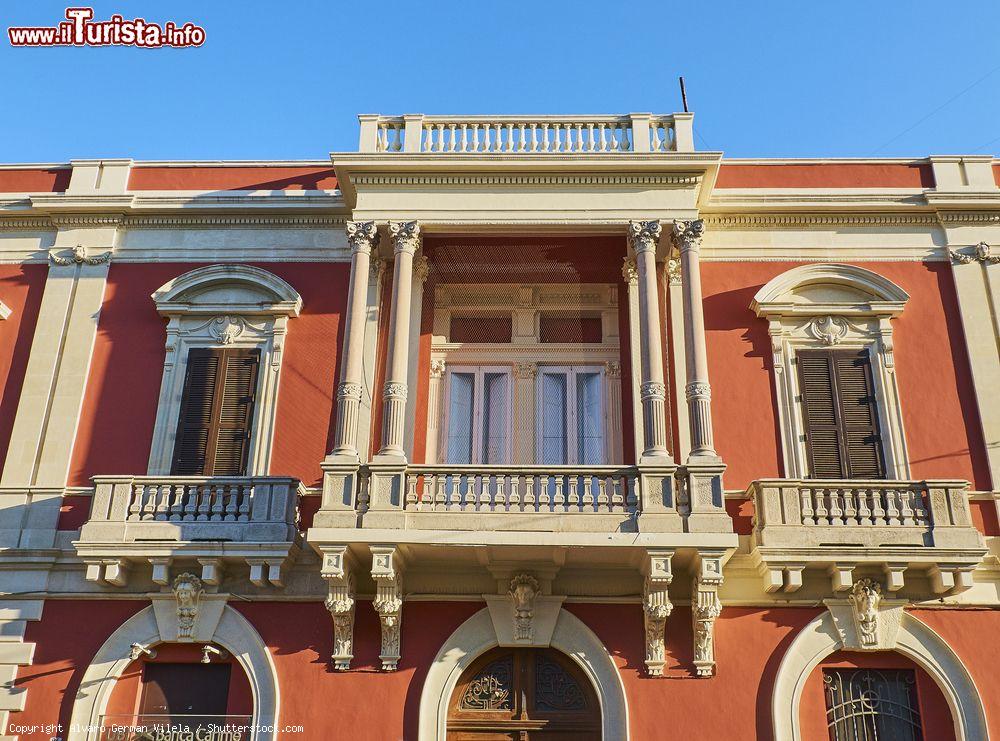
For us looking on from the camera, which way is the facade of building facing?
facing the viewer
